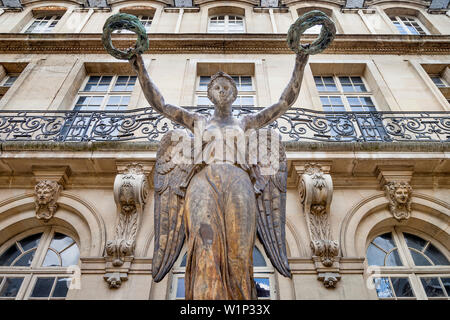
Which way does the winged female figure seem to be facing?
toward the camera

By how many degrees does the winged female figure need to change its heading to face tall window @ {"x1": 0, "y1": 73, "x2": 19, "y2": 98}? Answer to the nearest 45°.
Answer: approximately 135° to its right

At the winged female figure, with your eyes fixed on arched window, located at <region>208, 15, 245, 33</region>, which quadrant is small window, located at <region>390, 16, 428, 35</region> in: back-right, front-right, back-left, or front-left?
front-right
